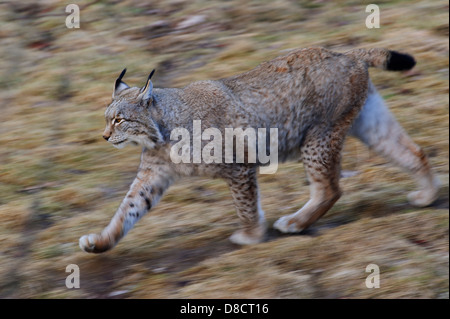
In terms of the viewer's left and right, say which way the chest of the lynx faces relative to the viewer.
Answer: facing to the left of the viewer
